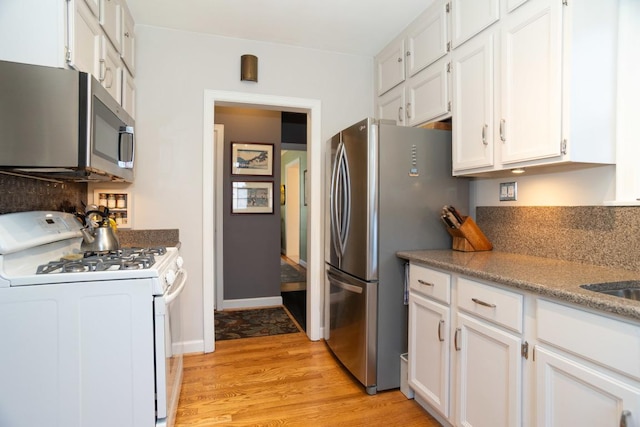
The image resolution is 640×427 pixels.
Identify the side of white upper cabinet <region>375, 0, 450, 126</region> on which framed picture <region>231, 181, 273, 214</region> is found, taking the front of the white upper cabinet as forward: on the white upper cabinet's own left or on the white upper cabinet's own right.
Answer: on the white upper cabinet's own right

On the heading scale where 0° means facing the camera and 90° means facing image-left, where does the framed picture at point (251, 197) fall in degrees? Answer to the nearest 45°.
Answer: approximately 0°

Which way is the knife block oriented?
to the viewer's left

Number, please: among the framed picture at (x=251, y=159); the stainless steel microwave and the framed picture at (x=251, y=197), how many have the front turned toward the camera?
2

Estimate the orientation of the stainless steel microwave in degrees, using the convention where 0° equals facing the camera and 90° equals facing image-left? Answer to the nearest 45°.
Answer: approximately 270°

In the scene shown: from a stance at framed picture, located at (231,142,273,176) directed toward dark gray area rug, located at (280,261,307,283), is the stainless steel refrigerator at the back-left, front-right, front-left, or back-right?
back-right

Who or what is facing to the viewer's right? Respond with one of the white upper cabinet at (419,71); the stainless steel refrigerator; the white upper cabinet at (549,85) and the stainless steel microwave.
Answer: the stainless steel microwave
